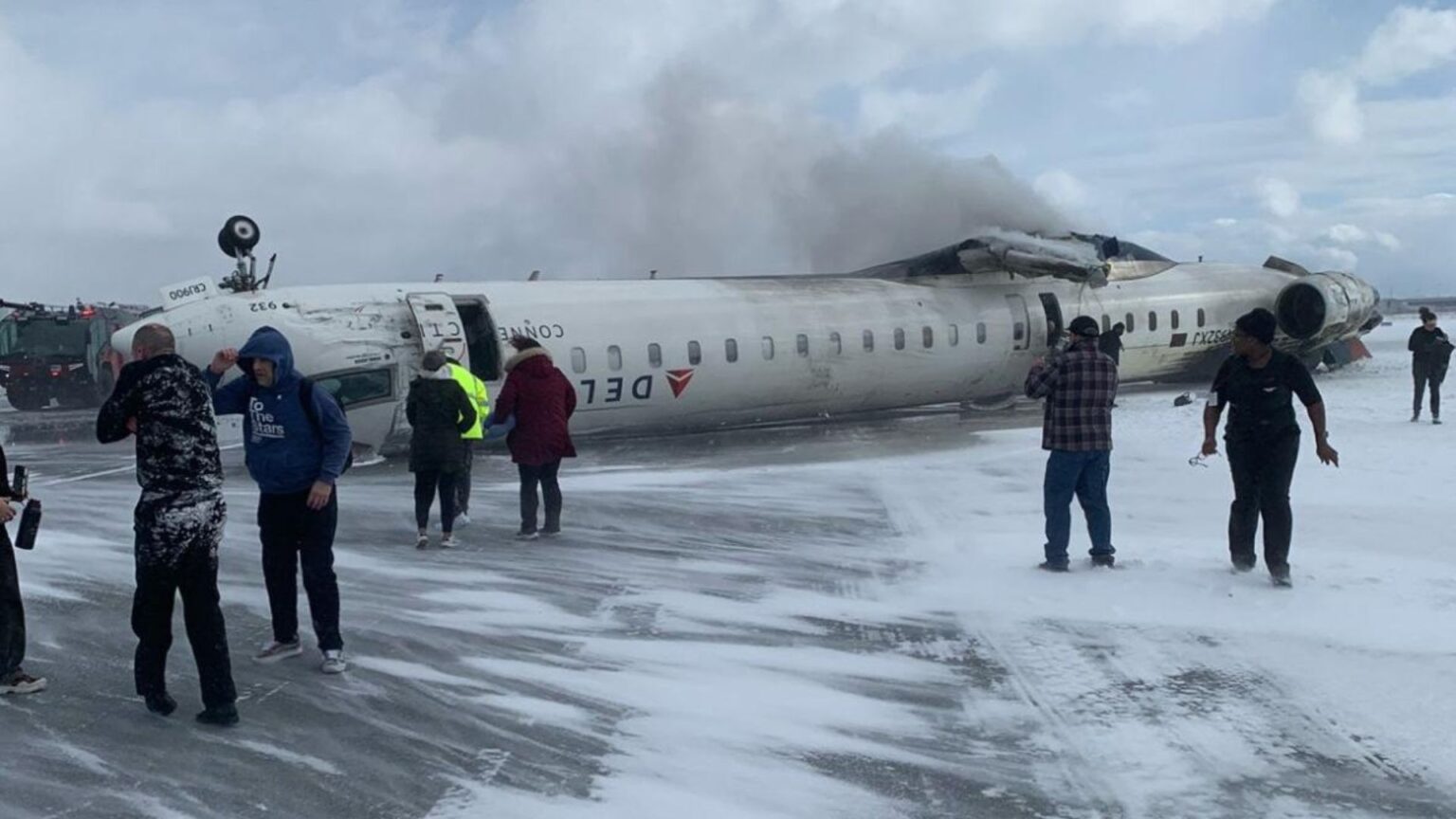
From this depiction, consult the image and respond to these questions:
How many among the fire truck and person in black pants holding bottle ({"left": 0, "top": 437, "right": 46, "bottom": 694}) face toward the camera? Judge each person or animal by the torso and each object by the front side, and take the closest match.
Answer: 1

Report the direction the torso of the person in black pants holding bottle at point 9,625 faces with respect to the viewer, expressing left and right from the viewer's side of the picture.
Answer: facing to the right of the viewer

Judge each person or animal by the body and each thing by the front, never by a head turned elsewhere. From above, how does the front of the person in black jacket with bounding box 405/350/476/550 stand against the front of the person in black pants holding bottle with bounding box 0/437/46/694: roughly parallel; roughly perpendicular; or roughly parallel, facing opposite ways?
roughly perpendicular

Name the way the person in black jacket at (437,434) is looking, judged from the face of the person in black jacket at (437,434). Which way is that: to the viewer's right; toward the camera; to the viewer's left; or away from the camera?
away from the camera

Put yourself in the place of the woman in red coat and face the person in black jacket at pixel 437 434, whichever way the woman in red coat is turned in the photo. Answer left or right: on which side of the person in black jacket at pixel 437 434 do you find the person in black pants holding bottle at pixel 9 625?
left

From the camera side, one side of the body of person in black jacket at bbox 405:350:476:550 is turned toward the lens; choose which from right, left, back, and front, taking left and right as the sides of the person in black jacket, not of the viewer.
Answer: back

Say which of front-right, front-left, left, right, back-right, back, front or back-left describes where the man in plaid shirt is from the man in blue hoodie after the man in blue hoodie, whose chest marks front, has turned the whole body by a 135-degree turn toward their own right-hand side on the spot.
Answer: right

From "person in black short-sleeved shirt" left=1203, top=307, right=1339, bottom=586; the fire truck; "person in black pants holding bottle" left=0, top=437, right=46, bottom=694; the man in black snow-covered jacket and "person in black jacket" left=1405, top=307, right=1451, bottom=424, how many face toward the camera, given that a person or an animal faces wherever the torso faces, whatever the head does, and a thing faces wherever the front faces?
3

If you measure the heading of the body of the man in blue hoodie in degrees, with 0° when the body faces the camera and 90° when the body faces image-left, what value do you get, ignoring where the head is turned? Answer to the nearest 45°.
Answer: approximately 45°

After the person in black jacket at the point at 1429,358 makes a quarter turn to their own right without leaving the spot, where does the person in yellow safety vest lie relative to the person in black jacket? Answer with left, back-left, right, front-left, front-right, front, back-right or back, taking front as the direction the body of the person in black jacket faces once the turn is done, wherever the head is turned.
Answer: front-left

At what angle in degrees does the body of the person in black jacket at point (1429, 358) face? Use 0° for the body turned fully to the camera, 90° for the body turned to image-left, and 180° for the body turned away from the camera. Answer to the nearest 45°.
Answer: approximately 0°

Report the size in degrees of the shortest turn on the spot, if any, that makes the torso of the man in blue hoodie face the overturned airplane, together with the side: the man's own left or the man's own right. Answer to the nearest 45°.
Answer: approximately 180°
